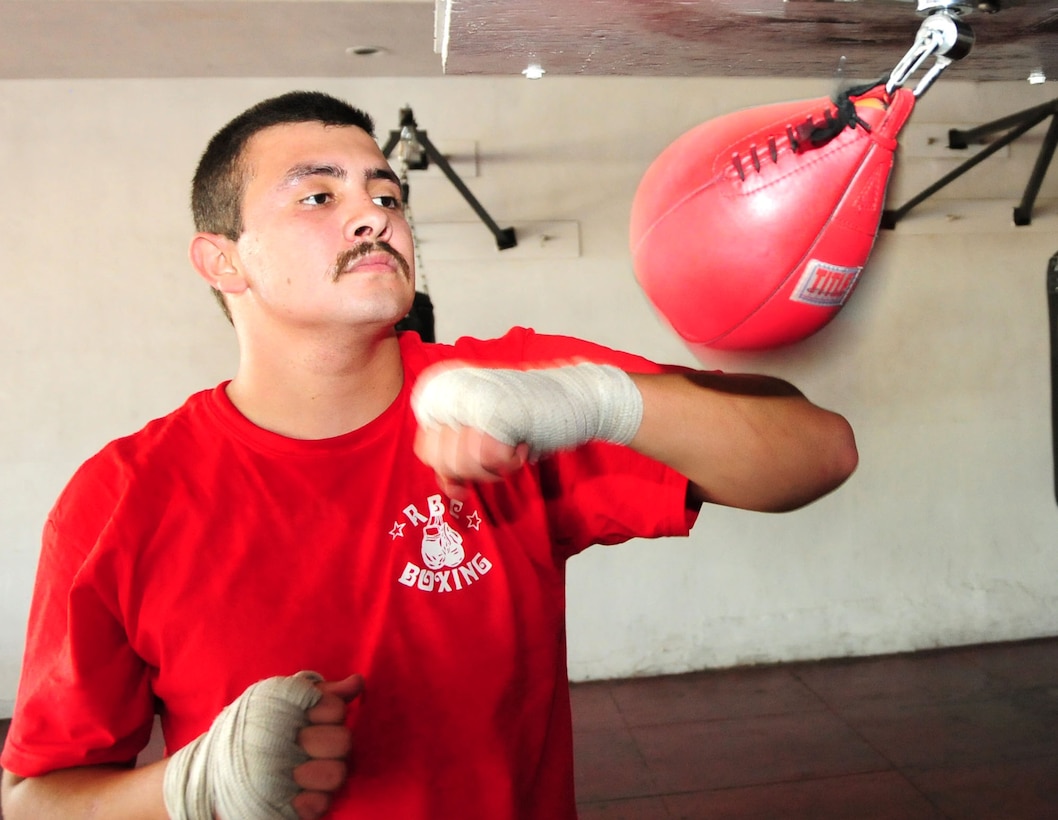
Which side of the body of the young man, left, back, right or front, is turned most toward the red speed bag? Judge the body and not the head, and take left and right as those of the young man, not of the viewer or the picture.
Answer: left

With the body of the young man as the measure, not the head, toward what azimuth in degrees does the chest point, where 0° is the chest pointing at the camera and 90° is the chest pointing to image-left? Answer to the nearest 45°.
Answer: approximately 0°

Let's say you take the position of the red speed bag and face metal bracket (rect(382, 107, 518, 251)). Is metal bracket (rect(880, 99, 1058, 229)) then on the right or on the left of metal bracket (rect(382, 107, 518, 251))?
right

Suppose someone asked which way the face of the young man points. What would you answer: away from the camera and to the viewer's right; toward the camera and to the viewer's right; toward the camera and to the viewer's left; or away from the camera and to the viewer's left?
toward the camera and to the viewer's right

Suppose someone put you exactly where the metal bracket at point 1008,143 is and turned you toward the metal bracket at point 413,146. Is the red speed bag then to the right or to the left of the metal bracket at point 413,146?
left

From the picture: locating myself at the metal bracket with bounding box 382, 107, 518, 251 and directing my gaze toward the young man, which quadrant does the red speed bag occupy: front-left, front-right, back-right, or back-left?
front-left

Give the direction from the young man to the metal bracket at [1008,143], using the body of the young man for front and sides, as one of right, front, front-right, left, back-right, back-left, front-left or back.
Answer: back-left

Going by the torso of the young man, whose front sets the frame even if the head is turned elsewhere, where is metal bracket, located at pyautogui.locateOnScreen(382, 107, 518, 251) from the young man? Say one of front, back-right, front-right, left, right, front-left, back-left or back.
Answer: back
